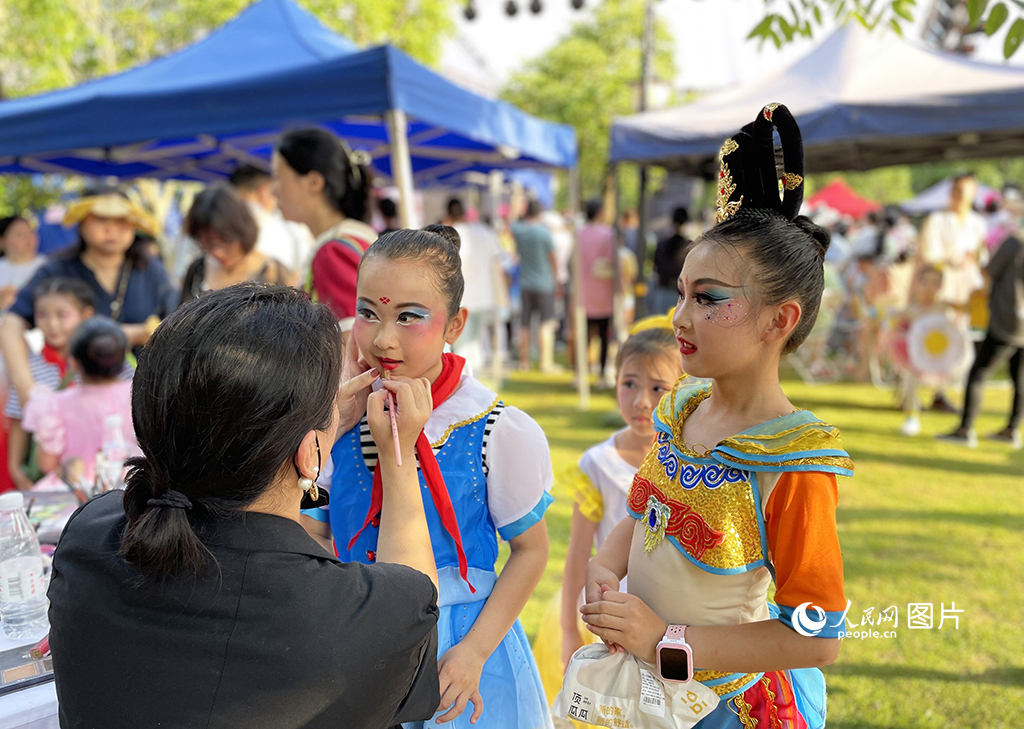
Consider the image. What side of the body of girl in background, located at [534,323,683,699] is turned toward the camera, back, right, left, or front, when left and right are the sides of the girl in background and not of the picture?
front

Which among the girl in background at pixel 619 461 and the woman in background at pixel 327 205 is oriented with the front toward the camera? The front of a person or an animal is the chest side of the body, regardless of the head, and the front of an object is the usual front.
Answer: the girl in background at pixel 619 461

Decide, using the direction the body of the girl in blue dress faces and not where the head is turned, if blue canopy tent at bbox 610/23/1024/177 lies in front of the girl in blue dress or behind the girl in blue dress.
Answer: behind

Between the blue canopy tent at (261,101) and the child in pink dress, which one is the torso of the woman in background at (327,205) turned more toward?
the child in pink dress

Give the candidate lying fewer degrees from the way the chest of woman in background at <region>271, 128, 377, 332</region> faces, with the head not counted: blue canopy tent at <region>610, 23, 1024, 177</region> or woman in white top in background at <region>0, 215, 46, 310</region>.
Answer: the woman in white top in background

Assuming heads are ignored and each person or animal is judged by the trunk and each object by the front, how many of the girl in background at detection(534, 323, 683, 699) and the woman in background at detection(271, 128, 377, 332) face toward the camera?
1

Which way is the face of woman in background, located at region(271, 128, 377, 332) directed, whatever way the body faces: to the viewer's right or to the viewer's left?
to the viewer's left

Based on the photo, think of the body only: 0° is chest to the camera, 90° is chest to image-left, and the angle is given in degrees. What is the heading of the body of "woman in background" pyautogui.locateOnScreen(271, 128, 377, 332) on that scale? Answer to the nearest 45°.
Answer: approximately 90°

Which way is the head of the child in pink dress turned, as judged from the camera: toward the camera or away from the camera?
away from the camera

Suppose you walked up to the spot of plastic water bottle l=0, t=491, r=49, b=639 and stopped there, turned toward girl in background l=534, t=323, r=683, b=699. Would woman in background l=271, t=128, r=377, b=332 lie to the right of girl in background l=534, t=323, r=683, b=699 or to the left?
left

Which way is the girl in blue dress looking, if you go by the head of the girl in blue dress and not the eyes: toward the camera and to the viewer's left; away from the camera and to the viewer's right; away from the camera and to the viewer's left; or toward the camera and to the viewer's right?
toward the camera and to the viewer's left

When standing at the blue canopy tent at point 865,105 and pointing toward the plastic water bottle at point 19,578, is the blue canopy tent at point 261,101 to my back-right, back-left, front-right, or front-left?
front-right

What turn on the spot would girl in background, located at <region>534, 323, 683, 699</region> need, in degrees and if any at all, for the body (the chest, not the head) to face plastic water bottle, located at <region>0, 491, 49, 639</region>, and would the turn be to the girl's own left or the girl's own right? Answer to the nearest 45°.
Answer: approximately 45° to the girl's own right

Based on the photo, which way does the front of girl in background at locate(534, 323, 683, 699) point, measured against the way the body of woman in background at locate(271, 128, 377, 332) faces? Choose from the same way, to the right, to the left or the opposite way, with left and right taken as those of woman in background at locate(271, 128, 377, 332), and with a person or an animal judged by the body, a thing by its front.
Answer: to the left

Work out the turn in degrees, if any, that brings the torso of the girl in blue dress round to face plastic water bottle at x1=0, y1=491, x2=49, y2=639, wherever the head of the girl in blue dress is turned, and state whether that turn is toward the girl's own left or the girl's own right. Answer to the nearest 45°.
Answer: approximately 45° to the girl's own right

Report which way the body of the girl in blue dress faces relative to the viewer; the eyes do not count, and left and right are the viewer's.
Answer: facing the viewer and to the left of the viewer

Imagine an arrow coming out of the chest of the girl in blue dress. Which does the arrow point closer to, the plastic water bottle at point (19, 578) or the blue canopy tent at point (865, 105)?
the plastic water bottle

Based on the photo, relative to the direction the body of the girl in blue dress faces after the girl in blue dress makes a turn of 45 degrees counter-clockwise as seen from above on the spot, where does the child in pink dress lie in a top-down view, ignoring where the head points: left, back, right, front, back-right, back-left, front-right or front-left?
back-right
